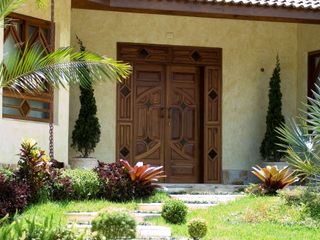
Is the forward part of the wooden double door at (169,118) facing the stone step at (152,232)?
yes

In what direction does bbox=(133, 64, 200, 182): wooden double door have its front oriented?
toward the camera

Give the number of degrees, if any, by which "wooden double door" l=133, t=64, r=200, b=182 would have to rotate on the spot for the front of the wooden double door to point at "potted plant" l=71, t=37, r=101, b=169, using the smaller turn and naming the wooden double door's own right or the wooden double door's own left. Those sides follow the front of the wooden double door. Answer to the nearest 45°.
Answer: approximately 45° to the wooden double door's own right

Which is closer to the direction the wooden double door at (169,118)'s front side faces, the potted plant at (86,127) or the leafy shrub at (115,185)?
the leafy shrub

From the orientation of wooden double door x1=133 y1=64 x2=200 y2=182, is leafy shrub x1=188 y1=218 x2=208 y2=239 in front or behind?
in front

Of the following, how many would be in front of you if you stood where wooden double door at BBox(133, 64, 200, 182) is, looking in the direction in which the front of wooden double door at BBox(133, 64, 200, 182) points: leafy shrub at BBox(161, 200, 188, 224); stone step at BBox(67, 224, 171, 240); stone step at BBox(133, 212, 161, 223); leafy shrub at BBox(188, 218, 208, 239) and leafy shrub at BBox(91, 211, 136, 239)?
5

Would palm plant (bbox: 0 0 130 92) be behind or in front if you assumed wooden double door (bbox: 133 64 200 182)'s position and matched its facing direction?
in front

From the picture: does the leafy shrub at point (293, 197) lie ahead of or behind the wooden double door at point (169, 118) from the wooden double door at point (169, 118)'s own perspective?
ahead

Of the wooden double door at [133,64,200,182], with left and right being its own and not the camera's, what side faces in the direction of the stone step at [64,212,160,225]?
front

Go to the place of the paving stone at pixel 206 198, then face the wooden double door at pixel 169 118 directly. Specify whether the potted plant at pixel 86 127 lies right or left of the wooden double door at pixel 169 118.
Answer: left
